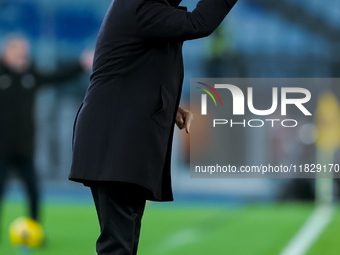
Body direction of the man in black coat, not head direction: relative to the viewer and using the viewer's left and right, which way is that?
facing to the right of the viewer

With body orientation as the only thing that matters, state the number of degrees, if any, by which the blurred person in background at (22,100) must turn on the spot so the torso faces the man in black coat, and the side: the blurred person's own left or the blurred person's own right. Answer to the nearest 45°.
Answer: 0° — they already face them

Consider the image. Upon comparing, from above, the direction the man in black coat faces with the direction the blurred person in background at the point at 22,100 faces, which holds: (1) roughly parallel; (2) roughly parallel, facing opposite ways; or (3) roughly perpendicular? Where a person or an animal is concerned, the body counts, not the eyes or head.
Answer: roughly perpendicular

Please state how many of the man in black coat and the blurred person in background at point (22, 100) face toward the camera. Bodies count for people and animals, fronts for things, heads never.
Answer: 1

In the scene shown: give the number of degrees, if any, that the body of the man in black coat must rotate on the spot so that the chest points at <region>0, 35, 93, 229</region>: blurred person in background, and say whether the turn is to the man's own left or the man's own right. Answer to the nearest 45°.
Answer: approximately 90° to the man's own left
